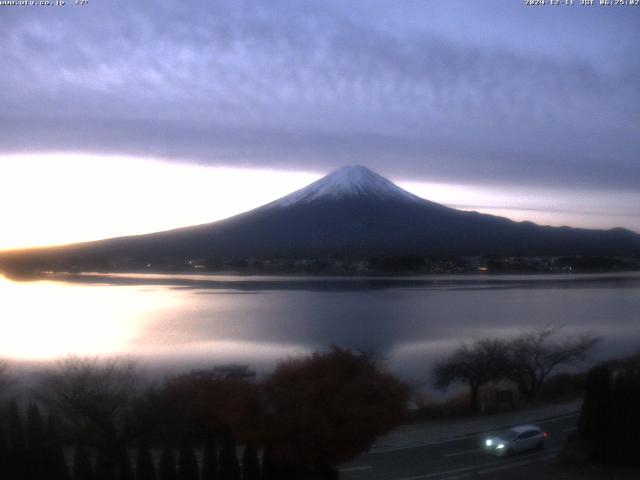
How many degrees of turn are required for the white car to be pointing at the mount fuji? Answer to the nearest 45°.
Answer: approximately 135° to its right

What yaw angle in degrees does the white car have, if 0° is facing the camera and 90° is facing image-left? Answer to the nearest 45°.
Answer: approximately 45°

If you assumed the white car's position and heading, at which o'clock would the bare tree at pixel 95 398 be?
The bare tree is roughly at 1 o'clock from the white car.

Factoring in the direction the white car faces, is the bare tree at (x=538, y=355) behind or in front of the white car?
behind

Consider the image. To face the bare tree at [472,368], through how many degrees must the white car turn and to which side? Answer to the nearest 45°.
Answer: approximately 135° to its right

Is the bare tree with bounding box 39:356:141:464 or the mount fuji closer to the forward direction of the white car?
the bare tree
